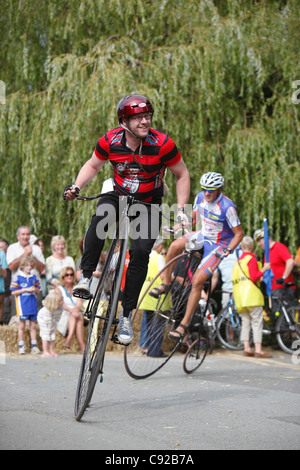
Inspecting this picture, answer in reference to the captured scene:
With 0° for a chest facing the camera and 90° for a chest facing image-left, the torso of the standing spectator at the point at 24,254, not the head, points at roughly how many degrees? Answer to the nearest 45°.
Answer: approximately 0°

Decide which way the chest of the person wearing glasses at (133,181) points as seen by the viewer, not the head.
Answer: toward the camera

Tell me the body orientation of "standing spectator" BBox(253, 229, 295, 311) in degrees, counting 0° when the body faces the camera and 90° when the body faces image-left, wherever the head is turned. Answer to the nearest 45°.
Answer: approximately 45°

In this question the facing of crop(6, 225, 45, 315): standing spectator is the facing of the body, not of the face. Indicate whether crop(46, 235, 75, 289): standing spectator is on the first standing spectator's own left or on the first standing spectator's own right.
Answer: on the first standing spectator's own left

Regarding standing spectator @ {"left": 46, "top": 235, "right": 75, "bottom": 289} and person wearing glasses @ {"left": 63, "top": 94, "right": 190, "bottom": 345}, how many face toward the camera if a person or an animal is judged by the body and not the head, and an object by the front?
2

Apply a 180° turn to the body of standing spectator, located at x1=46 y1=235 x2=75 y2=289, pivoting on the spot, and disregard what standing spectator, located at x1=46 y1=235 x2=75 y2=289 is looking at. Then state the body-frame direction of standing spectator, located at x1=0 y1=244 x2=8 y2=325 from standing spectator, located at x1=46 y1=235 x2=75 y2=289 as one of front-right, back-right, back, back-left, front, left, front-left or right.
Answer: left

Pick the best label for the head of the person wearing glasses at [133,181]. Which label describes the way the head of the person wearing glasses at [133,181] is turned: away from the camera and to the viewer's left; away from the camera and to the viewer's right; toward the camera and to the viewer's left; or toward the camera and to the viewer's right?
toward the camera and to the viewer's right

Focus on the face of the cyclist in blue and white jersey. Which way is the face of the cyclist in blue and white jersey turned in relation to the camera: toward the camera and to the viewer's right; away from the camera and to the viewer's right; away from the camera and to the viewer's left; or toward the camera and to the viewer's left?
toward the camera and to the viewer's left

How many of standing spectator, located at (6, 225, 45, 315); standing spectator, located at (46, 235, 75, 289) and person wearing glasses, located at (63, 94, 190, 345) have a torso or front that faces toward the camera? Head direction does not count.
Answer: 3
